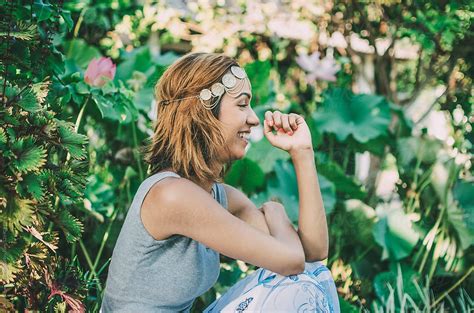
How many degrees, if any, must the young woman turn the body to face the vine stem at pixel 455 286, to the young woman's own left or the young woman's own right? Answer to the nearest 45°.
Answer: approximately 45° to the young woman's own left

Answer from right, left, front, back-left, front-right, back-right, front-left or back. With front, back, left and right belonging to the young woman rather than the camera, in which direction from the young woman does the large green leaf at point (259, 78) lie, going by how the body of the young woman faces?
left

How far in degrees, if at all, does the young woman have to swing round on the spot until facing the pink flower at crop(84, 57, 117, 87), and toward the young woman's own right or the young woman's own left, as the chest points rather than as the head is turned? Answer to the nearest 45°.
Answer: approximately 135° to the young woman's own left

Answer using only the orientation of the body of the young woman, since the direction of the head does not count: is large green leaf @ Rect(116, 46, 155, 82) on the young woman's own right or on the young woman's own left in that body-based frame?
on the young woman's own left

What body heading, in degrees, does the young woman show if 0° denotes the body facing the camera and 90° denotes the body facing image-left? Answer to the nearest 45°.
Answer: approximately 270°

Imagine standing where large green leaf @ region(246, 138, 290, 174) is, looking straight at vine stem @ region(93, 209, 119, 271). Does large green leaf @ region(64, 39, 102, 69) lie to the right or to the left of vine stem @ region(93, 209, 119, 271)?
right

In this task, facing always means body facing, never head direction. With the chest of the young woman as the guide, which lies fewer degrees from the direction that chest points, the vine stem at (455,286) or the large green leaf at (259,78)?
the vine stem

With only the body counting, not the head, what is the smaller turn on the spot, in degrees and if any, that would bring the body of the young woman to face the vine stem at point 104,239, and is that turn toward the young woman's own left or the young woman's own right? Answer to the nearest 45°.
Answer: approximately 135° to the young woman's own left

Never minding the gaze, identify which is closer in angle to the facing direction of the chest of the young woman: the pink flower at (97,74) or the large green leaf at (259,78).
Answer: the large green leaf

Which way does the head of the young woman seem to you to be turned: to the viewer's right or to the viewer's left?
to the viewer's right

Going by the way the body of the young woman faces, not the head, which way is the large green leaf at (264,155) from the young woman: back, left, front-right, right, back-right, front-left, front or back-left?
left
